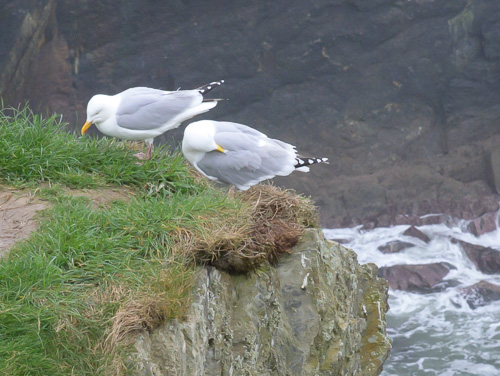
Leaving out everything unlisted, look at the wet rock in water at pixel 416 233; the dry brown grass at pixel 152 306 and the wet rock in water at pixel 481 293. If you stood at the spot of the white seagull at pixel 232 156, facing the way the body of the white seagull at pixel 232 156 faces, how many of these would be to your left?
1

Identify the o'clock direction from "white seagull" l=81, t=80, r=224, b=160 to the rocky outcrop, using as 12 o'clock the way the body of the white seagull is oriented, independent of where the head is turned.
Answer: The rocky outcrop is roughly at 8 o'clock from the white seagull.

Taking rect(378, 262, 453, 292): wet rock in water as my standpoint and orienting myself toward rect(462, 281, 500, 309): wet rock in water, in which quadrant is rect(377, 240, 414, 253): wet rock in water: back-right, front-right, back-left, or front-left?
back-left

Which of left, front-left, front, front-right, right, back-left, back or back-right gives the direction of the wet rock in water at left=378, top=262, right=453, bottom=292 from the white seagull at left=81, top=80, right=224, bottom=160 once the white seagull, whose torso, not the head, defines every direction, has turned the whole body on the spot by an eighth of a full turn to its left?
back

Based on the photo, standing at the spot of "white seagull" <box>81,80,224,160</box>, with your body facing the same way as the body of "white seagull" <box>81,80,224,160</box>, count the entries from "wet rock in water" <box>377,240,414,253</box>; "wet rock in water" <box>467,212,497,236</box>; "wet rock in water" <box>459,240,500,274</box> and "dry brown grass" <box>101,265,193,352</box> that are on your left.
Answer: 1

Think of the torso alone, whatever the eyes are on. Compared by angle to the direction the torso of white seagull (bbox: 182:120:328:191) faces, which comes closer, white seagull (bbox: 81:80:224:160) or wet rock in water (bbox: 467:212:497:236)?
the white seagull

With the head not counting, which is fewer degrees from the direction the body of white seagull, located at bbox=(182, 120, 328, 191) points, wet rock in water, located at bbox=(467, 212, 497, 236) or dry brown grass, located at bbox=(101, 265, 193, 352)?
the dry brown grass

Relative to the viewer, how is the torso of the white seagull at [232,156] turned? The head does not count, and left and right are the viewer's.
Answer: facing to the left of the viewer

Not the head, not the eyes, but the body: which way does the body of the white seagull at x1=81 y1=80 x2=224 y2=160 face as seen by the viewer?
to the viewer's left

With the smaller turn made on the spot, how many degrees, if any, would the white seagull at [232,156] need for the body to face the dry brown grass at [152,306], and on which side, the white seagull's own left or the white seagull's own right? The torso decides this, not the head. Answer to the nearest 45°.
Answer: approximately 90° to the white seagull's own left

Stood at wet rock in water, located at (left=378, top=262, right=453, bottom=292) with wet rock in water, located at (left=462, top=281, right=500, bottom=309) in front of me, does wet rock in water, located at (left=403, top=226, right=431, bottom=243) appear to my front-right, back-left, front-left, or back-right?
back-left

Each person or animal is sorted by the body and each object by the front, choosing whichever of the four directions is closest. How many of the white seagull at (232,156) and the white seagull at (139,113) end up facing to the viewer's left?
2

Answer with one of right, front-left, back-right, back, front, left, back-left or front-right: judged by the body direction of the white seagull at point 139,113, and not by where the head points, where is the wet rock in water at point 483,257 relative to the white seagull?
back-right

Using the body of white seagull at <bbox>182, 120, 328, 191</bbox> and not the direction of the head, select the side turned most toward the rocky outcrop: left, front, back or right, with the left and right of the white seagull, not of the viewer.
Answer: left

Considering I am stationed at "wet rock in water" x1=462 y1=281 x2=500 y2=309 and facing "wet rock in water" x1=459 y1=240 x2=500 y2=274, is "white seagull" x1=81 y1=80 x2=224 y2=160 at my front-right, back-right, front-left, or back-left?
back-left

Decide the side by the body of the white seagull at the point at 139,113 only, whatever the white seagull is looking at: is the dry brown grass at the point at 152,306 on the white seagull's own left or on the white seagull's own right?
on the white seagull's own left
